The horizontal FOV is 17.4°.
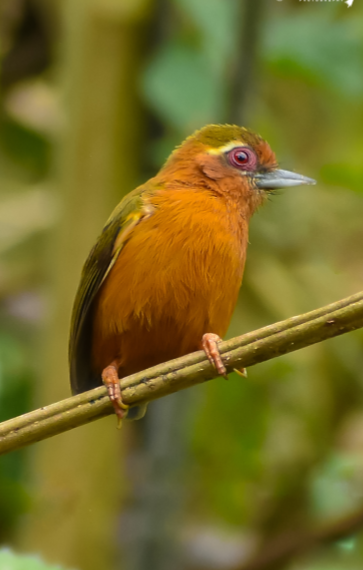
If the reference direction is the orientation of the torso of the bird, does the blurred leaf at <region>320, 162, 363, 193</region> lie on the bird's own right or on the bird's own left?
on the bird's own left

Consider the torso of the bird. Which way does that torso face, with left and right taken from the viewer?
facing the viewer and to the right of the viewer
